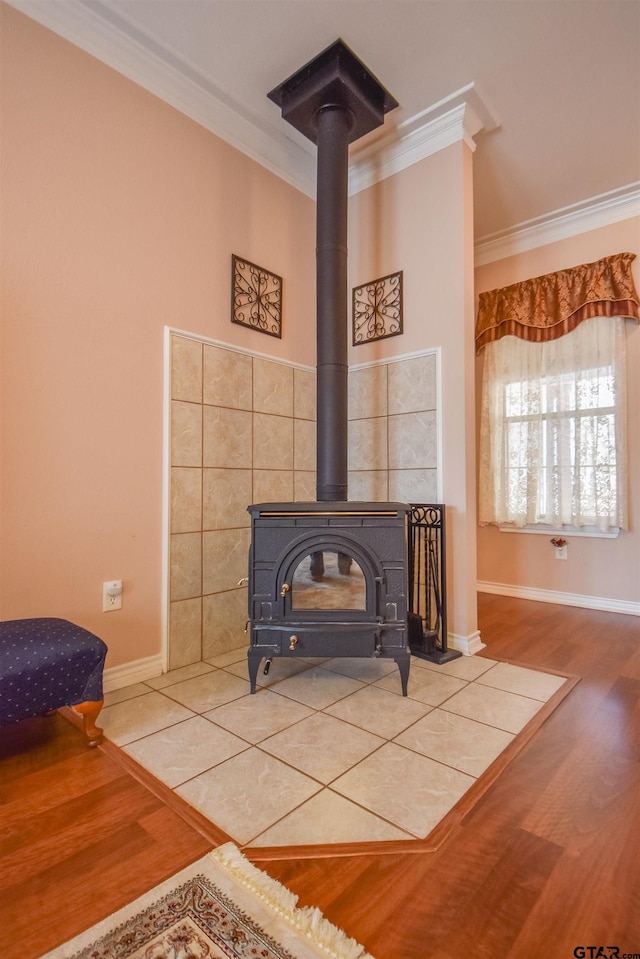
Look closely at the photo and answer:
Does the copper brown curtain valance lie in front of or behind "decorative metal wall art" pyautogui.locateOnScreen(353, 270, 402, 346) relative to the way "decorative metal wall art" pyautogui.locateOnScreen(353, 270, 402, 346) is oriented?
behind

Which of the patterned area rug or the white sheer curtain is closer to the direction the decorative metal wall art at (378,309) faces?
the patterned area rug

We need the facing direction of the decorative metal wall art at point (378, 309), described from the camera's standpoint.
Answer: facing the viewer and to the left of the viewer

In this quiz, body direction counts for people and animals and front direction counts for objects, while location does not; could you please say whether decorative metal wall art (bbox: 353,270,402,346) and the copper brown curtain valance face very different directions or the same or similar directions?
same or similar directions

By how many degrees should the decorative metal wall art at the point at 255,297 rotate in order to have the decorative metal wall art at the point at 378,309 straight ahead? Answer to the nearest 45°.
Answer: approximately 45° to its left

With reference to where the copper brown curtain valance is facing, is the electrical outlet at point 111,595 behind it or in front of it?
in front

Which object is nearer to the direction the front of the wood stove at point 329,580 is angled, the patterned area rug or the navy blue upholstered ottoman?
the patterned area rug

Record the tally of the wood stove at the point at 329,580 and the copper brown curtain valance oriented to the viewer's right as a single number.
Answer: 0

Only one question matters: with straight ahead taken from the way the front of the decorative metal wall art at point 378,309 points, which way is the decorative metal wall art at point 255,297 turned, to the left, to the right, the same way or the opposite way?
to the left

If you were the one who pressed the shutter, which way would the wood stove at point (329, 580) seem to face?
facing the viewer

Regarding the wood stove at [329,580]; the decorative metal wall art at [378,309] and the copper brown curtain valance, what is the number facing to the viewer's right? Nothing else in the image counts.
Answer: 0

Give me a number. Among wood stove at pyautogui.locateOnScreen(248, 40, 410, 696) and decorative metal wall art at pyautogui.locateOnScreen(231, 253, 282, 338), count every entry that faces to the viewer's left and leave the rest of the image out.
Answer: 0

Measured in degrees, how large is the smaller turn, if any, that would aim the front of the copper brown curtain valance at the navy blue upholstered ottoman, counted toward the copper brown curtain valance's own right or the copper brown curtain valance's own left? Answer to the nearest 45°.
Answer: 0° — it already faces it

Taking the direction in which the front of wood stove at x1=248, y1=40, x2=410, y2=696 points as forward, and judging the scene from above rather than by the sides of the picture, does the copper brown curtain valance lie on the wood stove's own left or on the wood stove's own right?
on the wood stove's own left

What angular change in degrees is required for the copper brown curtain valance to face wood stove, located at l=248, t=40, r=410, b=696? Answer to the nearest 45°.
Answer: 0° — it already faces it
